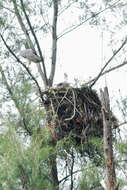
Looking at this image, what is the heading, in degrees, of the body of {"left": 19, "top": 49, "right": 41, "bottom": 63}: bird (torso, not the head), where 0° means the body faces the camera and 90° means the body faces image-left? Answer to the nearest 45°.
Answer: approximately 90°
